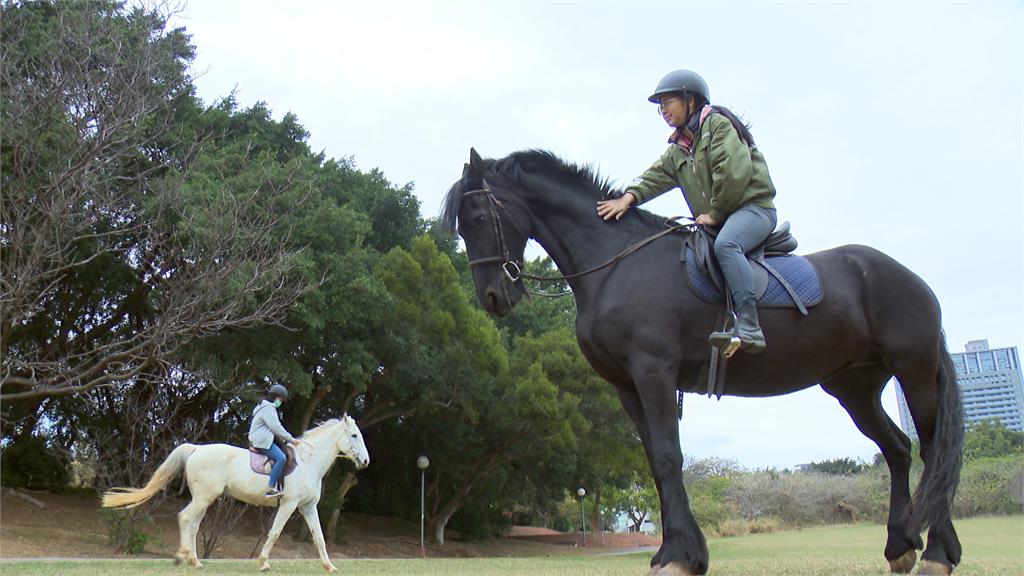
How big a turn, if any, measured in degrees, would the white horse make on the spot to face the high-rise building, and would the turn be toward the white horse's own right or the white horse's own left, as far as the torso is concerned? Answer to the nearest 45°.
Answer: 0° — it already faces it

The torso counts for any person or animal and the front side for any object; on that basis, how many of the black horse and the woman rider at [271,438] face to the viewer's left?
1

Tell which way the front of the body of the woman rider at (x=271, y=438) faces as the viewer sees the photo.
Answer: to the viewer's right

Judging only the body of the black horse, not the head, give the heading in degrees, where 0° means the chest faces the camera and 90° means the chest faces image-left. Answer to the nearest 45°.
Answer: approximately 90°

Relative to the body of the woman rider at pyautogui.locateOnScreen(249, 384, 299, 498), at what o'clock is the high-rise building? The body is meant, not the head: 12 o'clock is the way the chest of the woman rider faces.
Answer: The high-rise building is roughly at 11 o'clock from the woman rider.

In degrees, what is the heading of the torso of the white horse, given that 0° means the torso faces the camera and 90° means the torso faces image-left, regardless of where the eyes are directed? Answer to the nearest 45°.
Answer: approximately 270°

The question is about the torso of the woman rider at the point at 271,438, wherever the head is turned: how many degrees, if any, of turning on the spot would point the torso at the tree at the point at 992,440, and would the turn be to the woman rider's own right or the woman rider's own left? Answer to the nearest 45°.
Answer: approximately 45° to the woman rider's own left

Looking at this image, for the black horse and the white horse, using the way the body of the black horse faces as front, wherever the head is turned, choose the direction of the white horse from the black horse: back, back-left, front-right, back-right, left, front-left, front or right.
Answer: front-right

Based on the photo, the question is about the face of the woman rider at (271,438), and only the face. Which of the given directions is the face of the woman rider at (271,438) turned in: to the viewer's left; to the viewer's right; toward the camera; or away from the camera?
to the viewer's right

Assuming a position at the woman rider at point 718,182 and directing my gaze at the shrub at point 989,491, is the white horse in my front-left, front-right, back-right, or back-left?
front-left

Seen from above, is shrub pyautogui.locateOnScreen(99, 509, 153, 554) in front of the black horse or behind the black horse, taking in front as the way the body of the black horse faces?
in front
